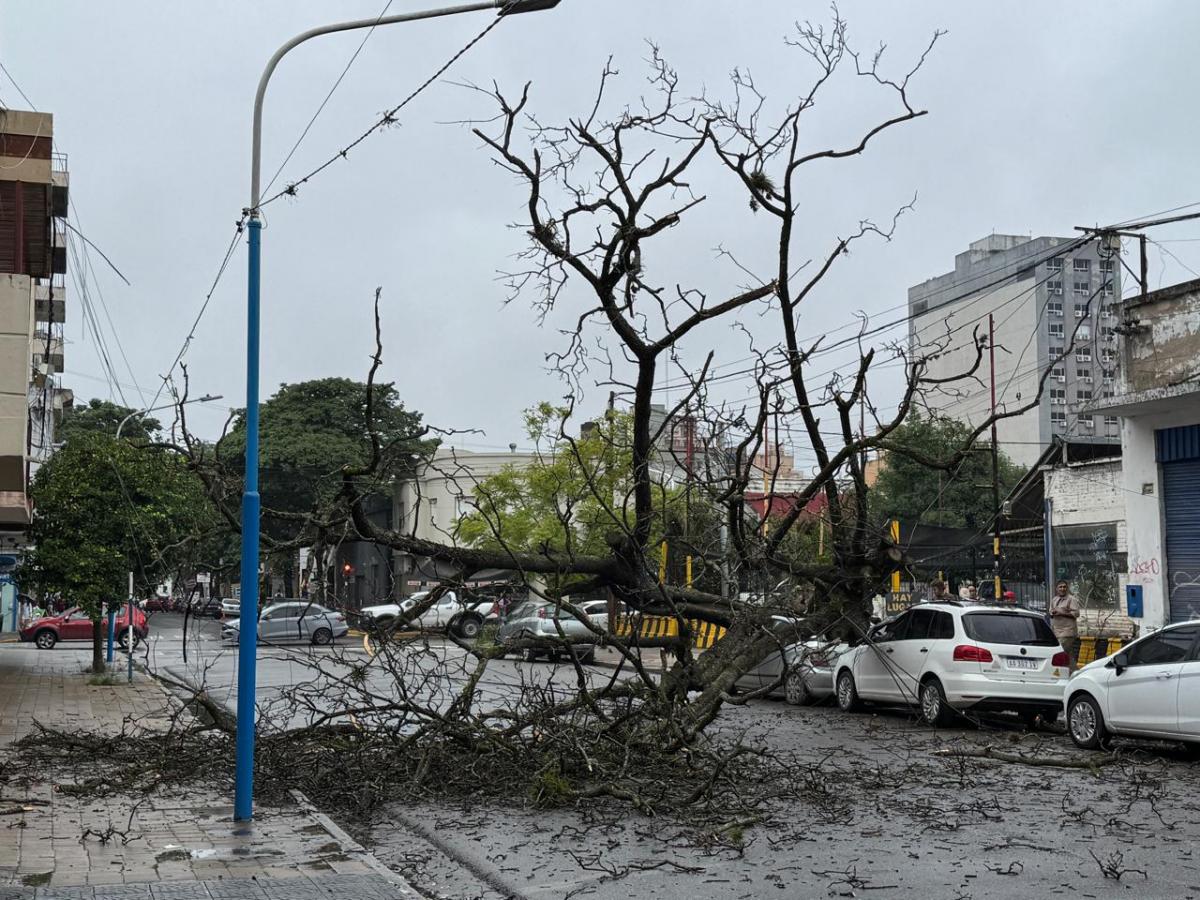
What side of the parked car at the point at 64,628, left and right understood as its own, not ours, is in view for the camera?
left

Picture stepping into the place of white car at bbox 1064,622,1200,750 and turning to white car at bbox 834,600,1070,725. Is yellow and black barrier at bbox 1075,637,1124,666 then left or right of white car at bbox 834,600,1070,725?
right

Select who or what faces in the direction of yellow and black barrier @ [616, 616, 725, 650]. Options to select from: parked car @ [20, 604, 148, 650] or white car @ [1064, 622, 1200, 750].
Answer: the white car

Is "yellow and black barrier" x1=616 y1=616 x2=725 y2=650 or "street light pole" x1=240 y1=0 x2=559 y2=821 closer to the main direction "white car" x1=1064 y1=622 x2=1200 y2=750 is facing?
the yellow and black barrier

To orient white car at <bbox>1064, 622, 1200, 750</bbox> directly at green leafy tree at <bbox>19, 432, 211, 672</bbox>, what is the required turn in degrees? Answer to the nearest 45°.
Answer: approximately 45° to its left

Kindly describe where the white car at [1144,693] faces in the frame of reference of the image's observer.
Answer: facing away from the viewer and to the left of the viewer

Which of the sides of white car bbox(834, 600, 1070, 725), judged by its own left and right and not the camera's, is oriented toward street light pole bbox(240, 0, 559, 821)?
left

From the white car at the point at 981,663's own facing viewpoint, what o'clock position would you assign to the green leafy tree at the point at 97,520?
The green leafy tree is roughly at 11 o'clock from the white car.

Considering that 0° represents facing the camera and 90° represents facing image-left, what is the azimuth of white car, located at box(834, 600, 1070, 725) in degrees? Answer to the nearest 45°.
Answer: approximately 135°

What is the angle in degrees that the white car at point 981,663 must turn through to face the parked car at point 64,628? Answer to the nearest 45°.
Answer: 0° — it already faces it

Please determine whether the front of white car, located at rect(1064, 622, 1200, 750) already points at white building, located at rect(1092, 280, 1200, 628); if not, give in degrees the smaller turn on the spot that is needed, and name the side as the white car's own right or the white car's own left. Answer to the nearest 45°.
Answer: approximately 45° to the white car's own right
